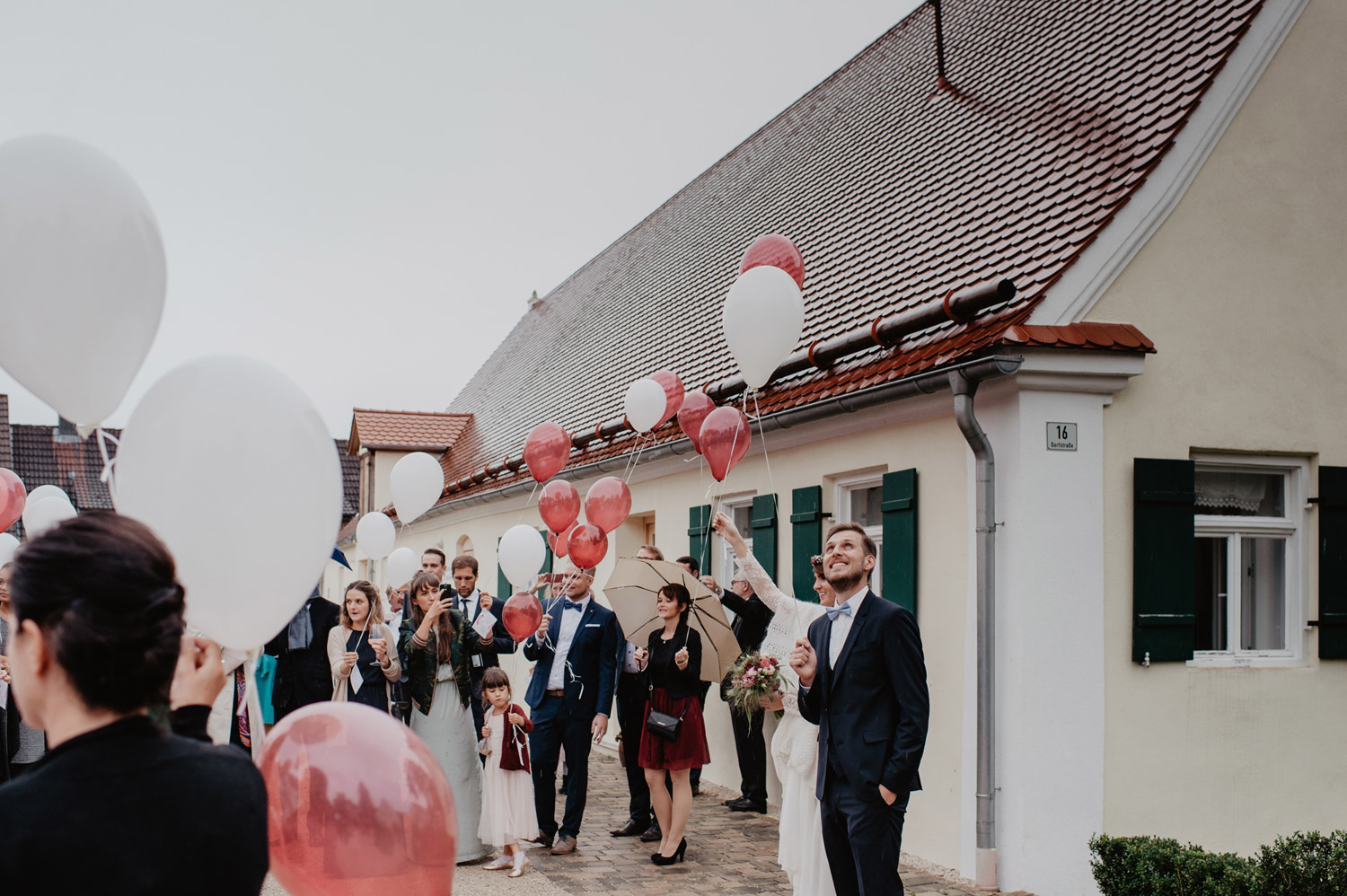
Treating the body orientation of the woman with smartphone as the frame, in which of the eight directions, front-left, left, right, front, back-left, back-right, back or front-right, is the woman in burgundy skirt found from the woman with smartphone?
front-left

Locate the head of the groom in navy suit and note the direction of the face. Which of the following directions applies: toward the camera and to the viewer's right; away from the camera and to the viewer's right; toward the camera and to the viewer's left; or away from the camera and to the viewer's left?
toward the camera and to the viewer's left

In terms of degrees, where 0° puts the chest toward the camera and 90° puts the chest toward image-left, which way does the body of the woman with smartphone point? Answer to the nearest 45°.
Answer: approximately 315°

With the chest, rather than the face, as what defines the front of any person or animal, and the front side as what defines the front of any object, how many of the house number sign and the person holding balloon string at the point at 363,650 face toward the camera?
2

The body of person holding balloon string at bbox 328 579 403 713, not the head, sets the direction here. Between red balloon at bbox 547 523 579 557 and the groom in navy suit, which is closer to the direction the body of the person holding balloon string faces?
the groom in navy suit

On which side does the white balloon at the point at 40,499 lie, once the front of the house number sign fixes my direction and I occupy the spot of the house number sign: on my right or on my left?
on my right

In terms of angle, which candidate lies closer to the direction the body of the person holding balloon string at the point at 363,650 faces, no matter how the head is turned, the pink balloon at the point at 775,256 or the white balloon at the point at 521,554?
the pink balloon

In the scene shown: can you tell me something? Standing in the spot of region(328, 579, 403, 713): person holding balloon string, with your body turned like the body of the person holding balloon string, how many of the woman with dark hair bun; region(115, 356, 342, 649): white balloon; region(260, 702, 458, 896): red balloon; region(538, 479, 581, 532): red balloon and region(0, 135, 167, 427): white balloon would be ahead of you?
4
